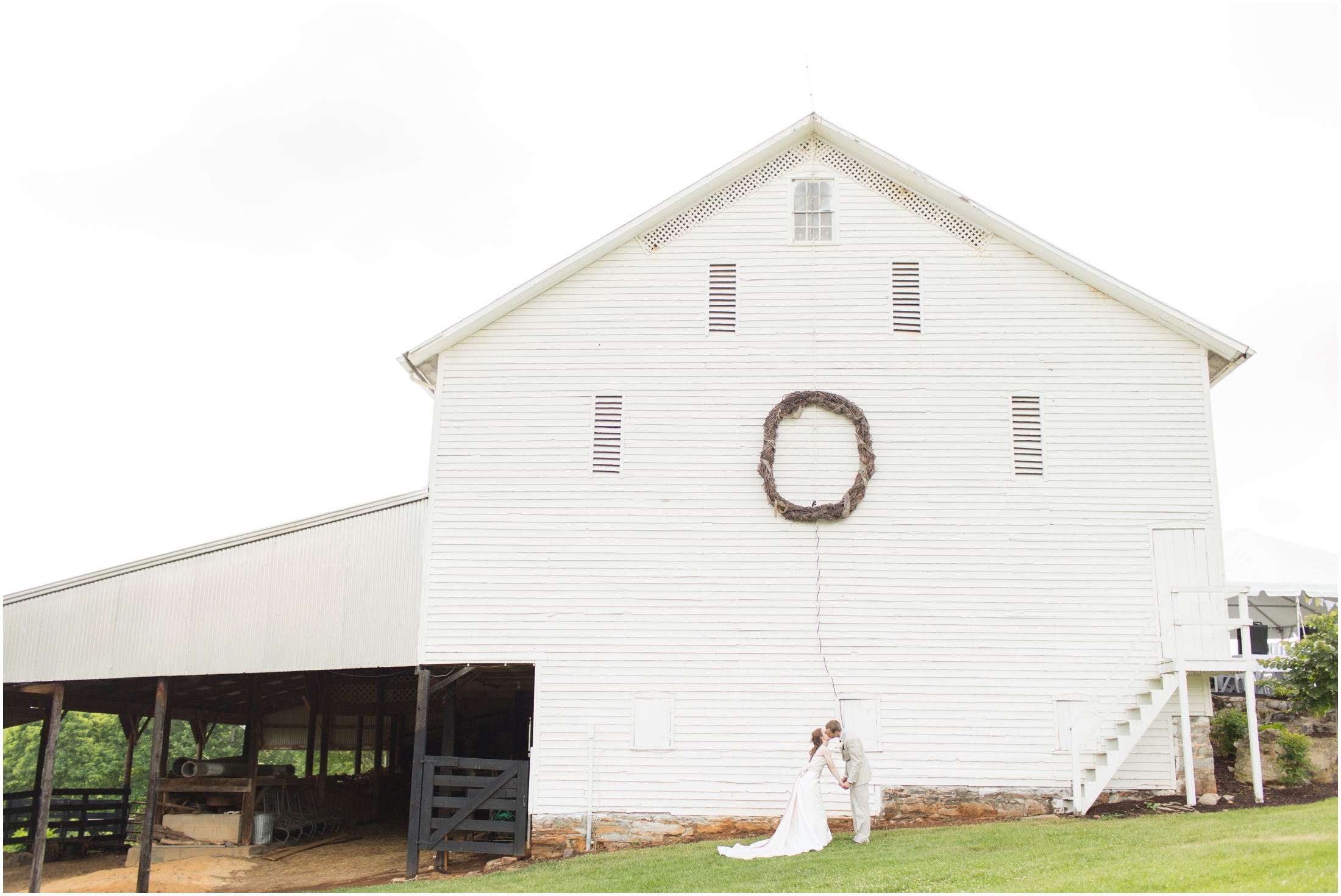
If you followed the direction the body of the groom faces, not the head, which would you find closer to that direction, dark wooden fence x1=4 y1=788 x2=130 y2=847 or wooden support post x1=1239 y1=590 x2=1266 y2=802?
the dark wooden fence

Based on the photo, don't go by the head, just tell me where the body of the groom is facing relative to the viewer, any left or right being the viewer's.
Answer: facing to the left of the viewer

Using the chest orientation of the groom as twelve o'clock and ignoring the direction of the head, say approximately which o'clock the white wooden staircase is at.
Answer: The white wooden staircase is roughly at 5 o'clock from the groom.

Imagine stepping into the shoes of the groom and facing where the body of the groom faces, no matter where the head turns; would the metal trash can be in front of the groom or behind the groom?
in front

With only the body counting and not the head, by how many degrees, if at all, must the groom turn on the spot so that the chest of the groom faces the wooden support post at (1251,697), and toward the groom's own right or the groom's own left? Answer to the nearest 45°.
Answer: approximately 180°

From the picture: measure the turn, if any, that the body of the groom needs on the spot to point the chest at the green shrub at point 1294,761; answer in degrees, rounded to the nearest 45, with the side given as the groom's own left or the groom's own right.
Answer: approximately 135° to the groom's own right

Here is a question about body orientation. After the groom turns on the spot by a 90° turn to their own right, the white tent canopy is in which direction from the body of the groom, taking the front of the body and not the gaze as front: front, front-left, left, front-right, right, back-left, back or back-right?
front-right

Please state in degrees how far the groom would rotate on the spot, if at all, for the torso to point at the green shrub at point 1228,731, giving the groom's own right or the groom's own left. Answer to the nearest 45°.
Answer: approximately 135° to the groom's own right
